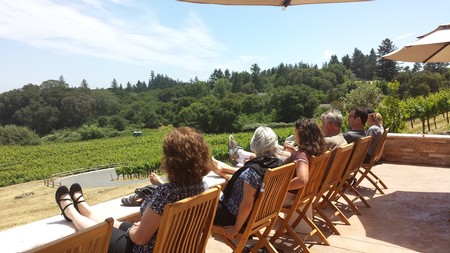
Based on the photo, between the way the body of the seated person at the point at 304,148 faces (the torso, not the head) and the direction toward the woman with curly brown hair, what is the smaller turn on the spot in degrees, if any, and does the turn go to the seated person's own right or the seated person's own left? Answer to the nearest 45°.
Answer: approximately 90° to the seated person's own left

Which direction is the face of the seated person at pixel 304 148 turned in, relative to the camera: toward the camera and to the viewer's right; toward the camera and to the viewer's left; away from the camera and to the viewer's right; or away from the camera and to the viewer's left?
away from the camera and to the viewer's left

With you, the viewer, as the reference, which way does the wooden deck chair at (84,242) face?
facing away from the viewer and to the left of the viewer

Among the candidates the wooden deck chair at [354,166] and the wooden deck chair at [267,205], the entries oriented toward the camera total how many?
0

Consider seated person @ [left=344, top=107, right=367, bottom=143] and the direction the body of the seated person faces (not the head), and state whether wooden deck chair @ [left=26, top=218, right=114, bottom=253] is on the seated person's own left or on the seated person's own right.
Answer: on the seated person's own left

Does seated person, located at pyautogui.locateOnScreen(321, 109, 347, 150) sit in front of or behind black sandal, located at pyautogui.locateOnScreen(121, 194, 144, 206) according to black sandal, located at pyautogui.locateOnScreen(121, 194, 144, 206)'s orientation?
behind

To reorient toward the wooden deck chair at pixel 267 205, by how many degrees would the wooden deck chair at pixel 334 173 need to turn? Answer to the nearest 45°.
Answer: approximately 135° to its left

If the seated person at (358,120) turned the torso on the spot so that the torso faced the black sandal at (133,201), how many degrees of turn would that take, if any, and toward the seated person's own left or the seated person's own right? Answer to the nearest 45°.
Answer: approximately 90° to the seated person's own left

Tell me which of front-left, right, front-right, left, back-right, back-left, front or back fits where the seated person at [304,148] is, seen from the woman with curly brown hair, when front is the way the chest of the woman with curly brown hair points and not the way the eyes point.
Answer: right

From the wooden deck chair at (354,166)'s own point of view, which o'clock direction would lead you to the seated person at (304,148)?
The seated person is roughly at 8 o'clock from the wooden deck chair.

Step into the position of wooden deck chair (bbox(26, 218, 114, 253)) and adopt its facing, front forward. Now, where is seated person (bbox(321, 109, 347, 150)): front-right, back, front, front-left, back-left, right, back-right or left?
right

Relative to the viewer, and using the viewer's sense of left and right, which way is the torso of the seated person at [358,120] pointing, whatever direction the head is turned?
facing away from the viewer and to the left of the viewer
